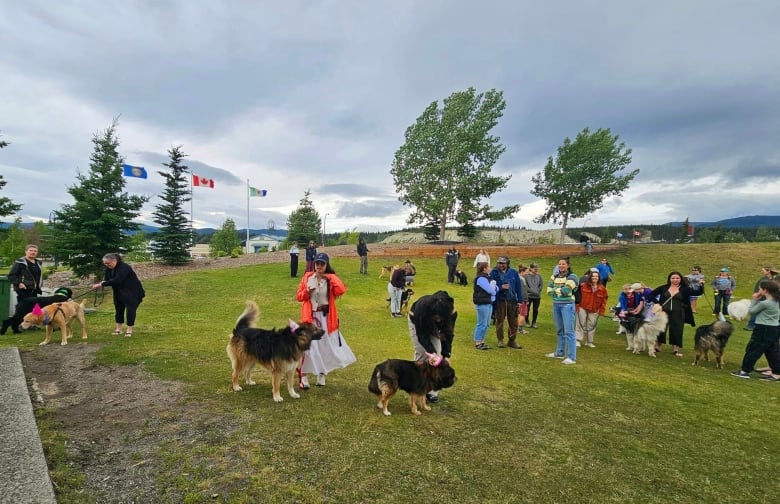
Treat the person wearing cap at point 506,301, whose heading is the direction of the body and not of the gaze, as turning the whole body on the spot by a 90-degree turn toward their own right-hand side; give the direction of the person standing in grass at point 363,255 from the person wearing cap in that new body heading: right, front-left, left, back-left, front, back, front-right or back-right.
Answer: front-right

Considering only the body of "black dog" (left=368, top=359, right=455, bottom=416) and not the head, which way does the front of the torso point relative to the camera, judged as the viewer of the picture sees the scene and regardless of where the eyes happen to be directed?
to the viewer's right

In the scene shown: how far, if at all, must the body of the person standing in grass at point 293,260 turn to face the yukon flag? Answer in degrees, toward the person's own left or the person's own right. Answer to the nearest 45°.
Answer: approximately 180°

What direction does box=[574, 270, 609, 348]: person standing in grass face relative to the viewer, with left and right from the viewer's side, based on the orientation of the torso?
facing the viewer

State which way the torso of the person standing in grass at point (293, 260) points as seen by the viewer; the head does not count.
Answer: toward the camera

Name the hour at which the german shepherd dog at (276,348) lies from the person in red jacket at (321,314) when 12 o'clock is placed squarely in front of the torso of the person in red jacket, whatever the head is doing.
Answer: The german shepherd dog is roughly at 2 o'clock from the person in red jacket.

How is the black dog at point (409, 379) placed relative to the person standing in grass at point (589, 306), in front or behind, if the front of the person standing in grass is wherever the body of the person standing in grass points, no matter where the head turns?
in front

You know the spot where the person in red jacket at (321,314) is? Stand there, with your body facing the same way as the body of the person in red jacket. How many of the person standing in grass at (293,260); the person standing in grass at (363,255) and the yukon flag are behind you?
3

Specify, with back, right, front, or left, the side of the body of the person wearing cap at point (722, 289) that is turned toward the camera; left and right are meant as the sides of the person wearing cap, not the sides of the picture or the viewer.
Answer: front

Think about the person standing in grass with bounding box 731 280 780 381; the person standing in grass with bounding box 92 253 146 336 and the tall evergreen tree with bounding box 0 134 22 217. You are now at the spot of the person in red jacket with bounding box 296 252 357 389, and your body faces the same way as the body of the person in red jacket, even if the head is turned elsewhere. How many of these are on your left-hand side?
1

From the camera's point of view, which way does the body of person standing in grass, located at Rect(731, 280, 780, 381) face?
to the viewer's left

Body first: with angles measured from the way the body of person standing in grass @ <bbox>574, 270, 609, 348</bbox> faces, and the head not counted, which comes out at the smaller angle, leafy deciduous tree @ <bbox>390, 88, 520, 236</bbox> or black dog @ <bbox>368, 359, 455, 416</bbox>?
the black dog

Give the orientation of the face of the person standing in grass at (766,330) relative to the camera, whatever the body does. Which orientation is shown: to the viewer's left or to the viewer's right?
to the viewer's left

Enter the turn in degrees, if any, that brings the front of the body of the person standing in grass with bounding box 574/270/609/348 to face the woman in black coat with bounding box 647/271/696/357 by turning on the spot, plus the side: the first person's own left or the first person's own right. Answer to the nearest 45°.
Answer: approximately 90° to the first person's own left

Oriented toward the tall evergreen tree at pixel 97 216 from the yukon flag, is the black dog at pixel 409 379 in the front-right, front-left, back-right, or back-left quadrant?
front-left
